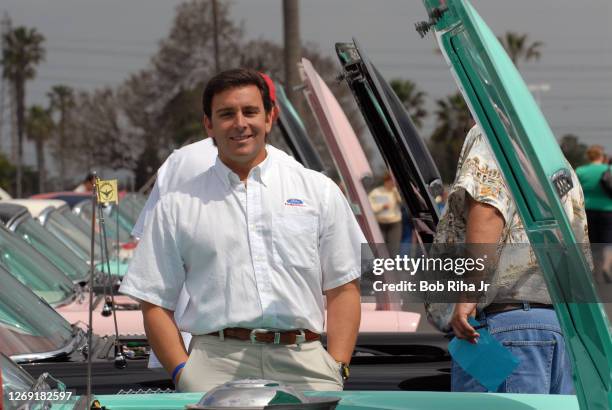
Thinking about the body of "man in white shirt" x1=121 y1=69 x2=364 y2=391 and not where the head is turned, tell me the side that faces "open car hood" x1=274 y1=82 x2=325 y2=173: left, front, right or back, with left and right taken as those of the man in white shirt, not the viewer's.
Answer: back

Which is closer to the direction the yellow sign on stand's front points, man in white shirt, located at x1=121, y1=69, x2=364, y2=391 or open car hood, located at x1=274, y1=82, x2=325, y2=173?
the man in white shirt

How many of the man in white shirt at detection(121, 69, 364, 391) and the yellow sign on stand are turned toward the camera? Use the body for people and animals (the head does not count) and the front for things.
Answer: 2

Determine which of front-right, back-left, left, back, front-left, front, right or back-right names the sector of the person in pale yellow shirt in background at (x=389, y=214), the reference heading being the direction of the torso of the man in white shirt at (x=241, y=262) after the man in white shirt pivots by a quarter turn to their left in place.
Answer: left

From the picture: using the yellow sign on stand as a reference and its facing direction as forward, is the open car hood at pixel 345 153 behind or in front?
behind

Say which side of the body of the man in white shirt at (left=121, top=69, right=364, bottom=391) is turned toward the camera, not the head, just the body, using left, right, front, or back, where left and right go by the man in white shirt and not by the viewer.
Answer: front

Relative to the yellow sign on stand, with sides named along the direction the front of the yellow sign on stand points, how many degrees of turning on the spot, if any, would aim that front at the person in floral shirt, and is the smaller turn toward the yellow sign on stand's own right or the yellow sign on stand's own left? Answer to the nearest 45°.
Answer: approximately 45° to the yellow sign on stand's own left

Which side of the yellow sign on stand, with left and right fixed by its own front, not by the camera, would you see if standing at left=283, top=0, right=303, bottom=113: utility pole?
back

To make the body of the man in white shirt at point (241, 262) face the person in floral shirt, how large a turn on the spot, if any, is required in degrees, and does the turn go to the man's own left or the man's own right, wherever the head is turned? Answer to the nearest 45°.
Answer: approximately 90° to the man's own left
